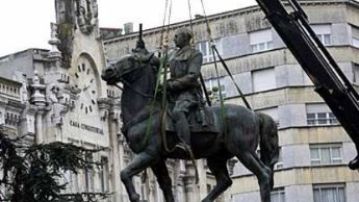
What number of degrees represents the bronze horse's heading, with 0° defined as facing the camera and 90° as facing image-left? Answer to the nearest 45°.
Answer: approximately 90°
